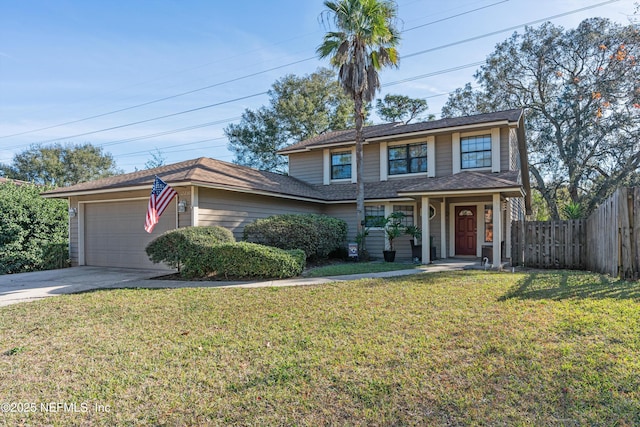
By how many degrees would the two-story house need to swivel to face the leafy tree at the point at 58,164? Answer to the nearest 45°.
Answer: approximately 90° to its right

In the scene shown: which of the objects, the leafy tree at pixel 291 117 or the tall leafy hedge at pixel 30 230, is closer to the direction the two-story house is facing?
the tall leafy hedge

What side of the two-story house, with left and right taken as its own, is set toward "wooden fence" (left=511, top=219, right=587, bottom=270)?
left

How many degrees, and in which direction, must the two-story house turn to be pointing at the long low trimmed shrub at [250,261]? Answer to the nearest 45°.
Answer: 0° — it already faces it

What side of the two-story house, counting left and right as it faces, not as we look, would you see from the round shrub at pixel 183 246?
front

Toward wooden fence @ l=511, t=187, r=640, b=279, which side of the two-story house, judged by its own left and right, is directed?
left

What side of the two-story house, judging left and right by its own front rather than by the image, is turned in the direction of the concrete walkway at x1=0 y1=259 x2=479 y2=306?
front

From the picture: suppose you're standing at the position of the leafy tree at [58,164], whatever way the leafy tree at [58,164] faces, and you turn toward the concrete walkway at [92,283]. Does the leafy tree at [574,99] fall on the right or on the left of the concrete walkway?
left

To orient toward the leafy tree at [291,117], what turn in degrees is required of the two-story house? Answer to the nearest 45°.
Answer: approximately 135° to its right

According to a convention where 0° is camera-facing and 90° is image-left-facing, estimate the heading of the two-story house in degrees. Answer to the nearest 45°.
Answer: approximately 45°

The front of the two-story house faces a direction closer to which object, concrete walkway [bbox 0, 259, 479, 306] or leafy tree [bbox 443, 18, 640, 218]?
the concrete walkway

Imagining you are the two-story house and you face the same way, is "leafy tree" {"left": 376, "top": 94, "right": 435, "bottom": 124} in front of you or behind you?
behind
